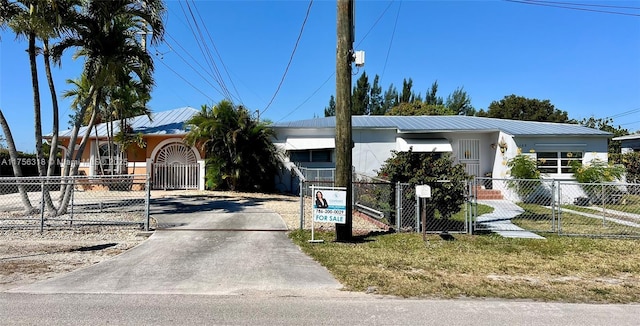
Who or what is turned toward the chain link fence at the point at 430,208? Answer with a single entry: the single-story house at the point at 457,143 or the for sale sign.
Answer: the single-story house

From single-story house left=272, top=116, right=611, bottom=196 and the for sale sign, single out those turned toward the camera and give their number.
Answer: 2

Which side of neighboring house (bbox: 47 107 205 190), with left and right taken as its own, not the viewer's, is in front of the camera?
front

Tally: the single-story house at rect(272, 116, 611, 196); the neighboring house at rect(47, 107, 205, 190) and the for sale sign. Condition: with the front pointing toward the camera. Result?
3

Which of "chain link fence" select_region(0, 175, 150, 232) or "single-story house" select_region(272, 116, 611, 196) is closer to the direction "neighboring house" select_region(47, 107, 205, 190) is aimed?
the chain link fence

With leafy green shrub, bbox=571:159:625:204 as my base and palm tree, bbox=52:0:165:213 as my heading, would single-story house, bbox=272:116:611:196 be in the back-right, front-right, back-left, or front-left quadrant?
front-right

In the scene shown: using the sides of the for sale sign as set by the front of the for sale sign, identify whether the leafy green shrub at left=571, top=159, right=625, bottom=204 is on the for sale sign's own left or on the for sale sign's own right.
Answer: on the for sale sign's own left

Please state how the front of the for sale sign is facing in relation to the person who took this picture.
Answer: facing the viewer

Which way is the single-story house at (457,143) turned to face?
toward the camera

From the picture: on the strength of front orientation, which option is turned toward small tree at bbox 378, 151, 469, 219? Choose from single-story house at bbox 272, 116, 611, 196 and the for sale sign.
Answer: the single-story house

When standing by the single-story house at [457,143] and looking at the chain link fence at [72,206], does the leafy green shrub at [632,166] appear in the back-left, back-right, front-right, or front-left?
back-left

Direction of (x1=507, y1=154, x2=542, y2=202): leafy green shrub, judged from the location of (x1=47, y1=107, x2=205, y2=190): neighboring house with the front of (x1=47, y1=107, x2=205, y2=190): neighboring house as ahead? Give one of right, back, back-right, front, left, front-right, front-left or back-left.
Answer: front-left

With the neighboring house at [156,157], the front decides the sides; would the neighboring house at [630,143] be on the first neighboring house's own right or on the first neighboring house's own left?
on the first neighboring house's own left

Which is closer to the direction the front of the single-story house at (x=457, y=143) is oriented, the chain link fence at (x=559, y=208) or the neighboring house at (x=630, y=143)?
the chain link fence
